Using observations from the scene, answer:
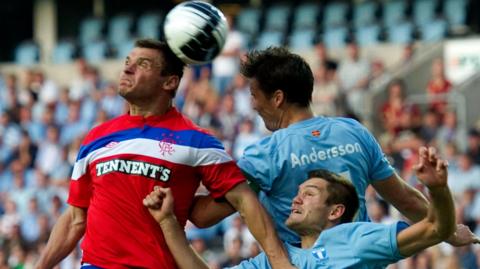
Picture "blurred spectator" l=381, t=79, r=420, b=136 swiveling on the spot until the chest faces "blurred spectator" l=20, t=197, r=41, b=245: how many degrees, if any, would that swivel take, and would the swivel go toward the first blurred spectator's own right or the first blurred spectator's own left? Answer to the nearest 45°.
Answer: approximately 90° to the first blurred spectator's own right

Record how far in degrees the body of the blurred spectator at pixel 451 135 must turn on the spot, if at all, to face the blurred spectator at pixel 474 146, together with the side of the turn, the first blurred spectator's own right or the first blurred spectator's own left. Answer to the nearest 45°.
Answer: approximately 45° to the first blurred spectator's own left

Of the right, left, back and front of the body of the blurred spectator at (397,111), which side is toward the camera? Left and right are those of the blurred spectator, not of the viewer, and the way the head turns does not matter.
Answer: front

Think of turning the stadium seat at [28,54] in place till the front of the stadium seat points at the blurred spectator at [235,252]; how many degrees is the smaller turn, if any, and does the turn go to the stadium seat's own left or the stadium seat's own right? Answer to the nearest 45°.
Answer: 0° — it already faces them

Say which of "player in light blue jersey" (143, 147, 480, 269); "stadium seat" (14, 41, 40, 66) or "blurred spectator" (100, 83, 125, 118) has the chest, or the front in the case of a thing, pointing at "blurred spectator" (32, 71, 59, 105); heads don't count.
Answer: the stadium seat

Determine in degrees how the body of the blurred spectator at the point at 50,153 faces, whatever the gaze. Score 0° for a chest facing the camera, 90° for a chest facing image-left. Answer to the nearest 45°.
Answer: approximately 0°

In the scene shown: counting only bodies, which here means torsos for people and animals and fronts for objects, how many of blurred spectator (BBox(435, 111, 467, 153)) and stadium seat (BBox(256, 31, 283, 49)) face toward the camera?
2

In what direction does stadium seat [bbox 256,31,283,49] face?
toward the camera

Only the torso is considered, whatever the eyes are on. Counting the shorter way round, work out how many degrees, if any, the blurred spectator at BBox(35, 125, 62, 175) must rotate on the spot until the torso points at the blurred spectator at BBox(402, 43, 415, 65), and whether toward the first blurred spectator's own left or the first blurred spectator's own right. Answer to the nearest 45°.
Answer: approximately 90° to the first blurred spectator's own left

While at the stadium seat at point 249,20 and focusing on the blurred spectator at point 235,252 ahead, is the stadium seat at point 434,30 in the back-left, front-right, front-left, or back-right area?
front-left

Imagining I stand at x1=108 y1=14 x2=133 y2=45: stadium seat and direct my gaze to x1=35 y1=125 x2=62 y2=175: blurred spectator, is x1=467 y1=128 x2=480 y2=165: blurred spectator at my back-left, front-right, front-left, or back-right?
front-left

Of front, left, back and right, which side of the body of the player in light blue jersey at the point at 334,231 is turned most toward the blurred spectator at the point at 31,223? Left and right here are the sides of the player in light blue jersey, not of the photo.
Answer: right

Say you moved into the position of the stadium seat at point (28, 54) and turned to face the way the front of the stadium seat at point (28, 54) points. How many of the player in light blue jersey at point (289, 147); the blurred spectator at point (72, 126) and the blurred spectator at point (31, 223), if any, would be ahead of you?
3

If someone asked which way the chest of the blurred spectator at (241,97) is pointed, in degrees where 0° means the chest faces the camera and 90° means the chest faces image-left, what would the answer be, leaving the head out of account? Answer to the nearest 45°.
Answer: approximately 0°
